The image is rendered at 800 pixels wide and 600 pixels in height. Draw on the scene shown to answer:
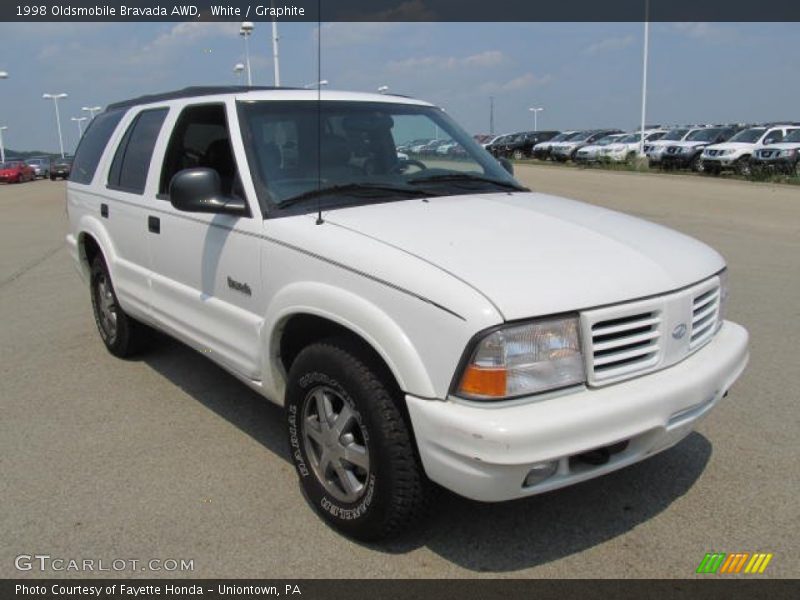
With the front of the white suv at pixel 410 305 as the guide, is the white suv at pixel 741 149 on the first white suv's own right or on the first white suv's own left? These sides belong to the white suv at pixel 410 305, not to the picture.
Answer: on the first white suv's own left

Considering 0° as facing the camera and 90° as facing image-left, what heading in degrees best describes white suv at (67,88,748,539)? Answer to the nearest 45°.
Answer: approximately 315°

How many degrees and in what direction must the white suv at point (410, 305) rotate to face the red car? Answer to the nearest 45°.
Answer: approximately 180°

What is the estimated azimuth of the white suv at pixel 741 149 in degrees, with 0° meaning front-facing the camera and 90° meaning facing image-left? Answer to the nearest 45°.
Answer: approximately 45°
